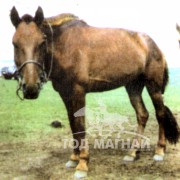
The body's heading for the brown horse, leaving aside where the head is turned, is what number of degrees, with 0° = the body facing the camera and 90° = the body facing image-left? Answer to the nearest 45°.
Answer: approximately 45°
